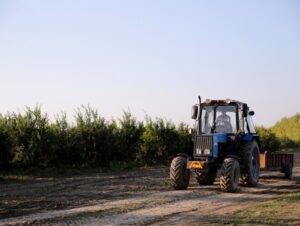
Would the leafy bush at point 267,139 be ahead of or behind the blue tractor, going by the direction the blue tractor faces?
behind
